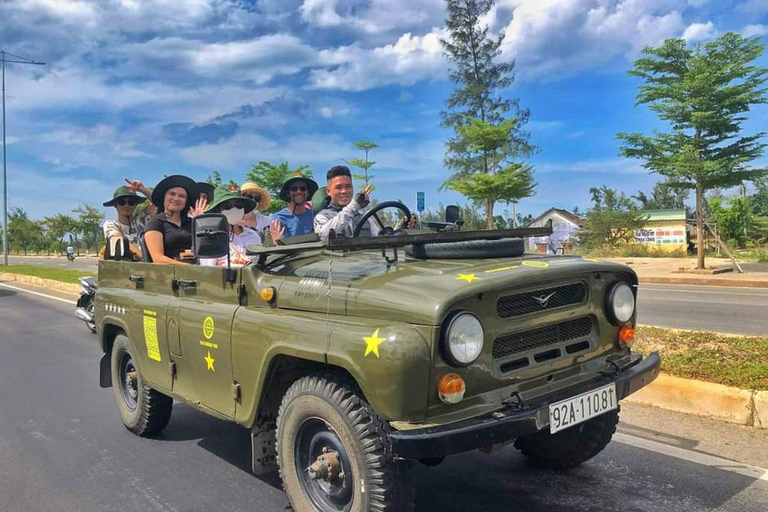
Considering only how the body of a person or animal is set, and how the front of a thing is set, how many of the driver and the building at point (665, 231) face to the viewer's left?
0

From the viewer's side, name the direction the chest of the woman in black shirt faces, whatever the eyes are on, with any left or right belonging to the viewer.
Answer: facing the viewer and to the right of the viewer

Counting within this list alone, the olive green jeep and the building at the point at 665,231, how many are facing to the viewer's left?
0

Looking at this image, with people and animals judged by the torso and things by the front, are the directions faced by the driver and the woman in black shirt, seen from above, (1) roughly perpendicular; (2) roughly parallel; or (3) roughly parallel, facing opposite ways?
roughly parallel

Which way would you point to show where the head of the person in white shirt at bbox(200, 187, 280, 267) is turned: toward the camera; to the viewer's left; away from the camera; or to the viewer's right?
toward the camera

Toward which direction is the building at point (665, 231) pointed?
toward the camera

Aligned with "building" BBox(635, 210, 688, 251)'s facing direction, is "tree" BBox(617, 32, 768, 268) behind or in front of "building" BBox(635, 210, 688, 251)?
in front

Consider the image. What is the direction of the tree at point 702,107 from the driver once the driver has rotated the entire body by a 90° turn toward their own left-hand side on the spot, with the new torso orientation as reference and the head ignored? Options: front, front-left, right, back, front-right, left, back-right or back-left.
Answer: front

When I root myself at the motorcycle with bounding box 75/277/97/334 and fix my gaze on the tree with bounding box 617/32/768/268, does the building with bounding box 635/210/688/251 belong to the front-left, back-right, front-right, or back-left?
front-left

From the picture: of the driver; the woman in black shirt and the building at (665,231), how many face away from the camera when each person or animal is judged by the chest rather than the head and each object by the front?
0

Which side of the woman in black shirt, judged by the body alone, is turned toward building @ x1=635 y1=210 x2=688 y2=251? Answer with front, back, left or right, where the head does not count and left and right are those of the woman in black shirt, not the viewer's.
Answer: left

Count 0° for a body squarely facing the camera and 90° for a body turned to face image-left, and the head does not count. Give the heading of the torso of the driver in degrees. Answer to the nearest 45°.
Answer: approximately 315°

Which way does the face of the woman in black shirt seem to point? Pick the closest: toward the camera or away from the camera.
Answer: toward the camera

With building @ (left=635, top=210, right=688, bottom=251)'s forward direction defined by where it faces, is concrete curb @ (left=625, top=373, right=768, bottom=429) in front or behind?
in front
